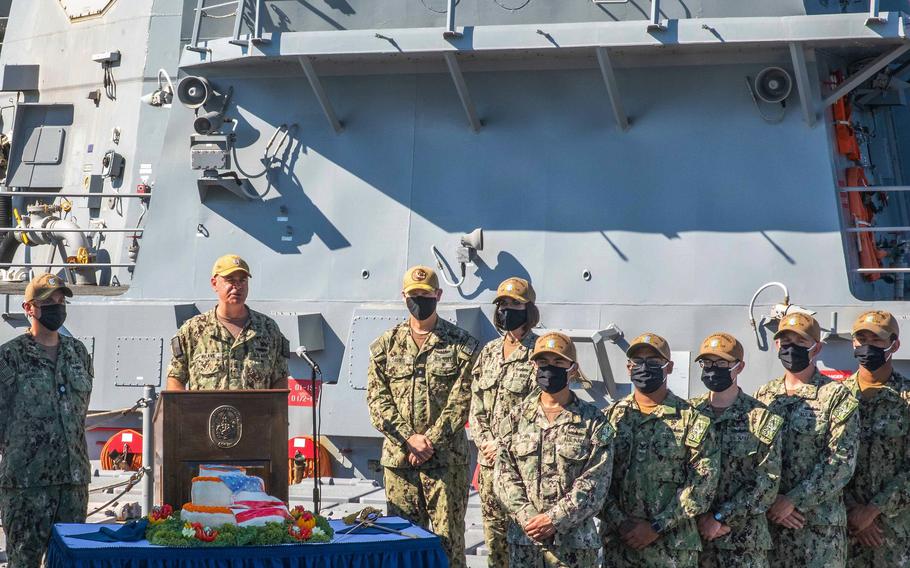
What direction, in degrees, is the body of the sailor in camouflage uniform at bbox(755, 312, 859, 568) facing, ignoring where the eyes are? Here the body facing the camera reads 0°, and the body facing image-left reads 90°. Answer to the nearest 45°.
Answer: approximately 45°

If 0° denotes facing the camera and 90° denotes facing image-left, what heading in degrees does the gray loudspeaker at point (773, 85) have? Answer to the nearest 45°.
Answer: approximately 0°

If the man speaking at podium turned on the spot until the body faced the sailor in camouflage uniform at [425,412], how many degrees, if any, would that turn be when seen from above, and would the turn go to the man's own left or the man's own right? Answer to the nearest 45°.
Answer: approximately 90° to the man's own left

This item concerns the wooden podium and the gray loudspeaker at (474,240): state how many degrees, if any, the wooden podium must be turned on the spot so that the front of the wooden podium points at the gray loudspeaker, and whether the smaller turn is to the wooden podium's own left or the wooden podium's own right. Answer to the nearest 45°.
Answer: approximately 135° to the wooden podium's own left

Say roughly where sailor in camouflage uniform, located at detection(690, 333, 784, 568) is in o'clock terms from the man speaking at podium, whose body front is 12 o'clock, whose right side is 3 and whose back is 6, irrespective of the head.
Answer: The sailor in camouflage uniform is roughly at 10 o'clock from the man speaking at podium.

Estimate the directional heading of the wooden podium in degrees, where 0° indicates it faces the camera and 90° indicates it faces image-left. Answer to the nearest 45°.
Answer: approximately 0°

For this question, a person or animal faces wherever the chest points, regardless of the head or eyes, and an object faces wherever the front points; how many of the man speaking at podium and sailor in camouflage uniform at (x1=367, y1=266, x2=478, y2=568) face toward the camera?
2
